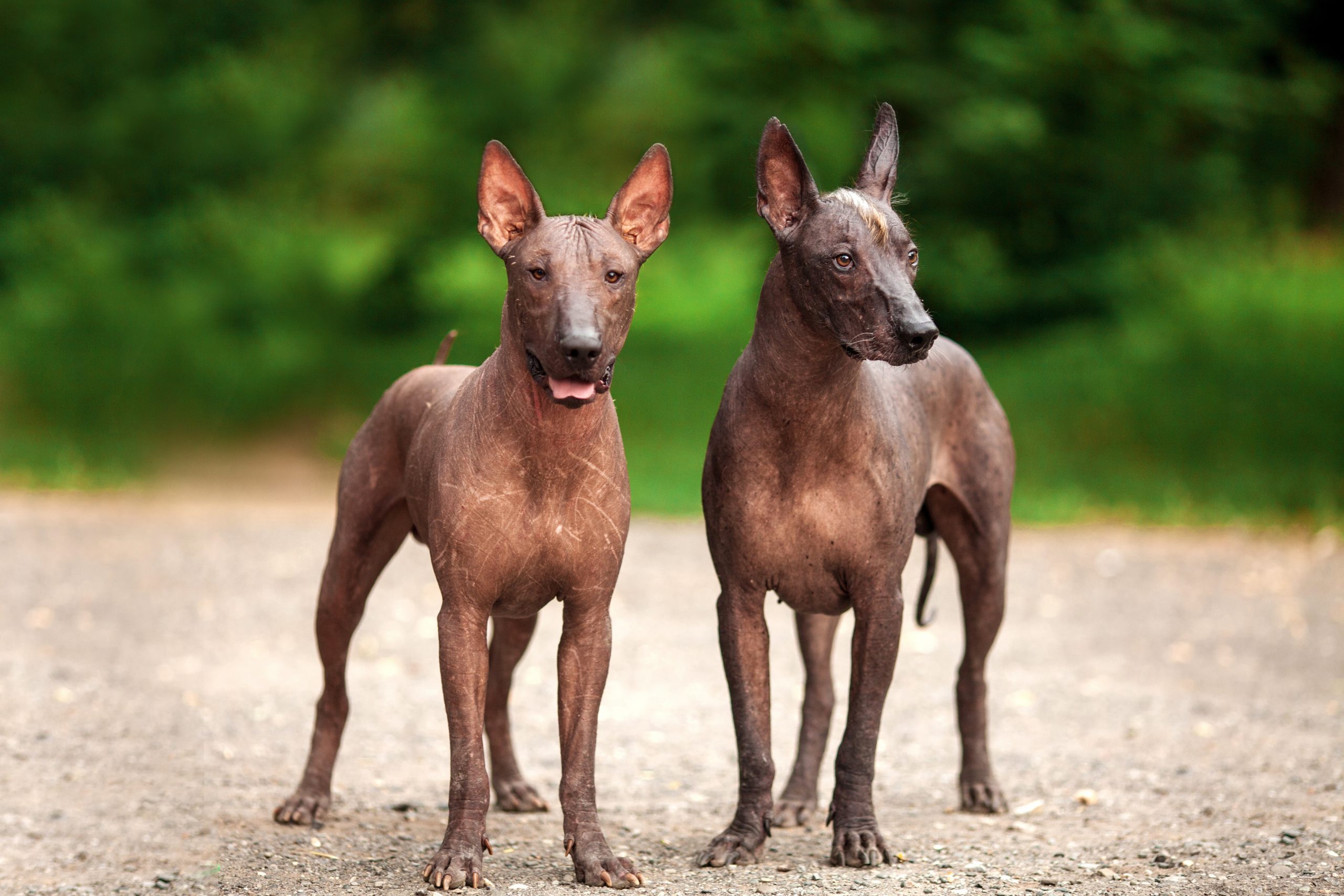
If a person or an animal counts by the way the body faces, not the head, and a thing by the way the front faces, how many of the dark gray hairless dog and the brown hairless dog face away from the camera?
0

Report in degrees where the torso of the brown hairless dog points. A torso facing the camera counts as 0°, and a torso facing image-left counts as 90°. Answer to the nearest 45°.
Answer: approximately 315°

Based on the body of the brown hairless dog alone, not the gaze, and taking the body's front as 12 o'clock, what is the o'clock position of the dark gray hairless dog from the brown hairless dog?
The dark gray hairless dog is roughly at 10 o'clock from the brown hairless dog.
